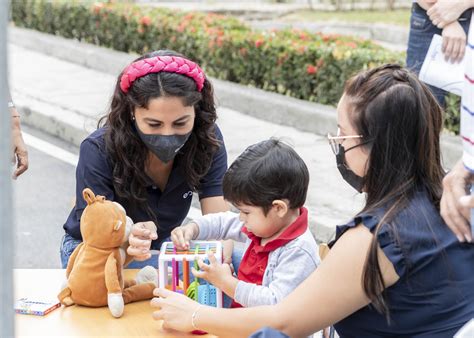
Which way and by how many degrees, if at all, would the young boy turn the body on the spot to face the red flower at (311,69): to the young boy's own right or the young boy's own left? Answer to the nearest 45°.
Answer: approximately 135° to the young boy's own right

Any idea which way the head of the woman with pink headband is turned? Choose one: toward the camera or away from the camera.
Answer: toward the camera

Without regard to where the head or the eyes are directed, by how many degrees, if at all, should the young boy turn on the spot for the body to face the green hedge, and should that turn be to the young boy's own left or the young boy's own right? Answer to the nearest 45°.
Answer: approximately 135° to the young boy's own right

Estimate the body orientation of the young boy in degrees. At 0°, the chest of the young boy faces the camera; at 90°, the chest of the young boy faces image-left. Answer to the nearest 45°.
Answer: approximately 45°

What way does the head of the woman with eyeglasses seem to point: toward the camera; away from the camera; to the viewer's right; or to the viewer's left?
to the viewer's left

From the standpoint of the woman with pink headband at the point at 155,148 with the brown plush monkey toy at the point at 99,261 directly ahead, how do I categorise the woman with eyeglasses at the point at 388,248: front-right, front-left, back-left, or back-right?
front-left
